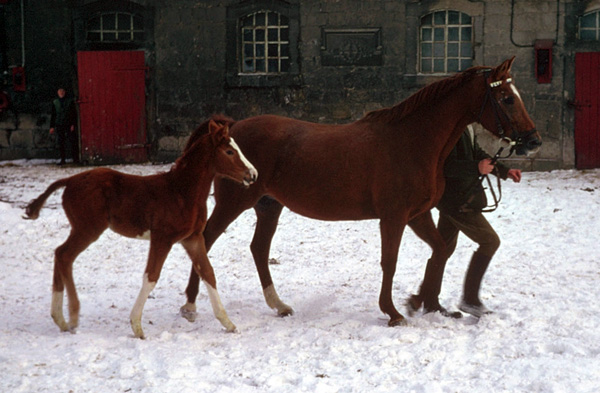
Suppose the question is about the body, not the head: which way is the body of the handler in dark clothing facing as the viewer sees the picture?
to the viewer's right

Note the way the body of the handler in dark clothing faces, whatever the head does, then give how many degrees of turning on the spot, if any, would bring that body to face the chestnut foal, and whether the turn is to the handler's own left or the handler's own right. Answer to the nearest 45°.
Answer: approximately 135° to the handler's own right

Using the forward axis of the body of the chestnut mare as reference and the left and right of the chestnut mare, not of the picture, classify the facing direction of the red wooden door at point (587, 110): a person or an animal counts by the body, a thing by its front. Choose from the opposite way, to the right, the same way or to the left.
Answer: to the right

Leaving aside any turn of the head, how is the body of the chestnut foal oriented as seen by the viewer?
to the viewer's right

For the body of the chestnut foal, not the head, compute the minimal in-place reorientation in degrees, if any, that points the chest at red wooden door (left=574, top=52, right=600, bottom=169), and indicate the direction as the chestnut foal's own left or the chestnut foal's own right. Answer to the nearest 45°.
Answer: approximately 45° to the chestnut foal's own left

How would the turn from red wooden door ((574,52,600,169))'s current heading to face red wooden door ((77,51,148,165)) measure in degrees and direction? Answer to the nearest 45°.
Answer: approximately 90° to its right

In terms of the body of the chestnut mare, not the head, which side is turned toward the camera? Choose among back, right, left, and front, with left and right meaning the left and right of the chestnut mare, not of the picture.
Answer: right

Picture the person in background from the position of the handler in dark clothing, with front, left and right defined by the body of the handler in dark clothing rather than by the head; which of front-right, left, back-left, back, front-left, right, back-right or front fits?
back-left

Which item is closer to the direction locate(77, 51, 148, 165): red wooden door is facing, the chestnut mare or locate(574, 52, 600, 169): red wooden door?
the chestnut mare

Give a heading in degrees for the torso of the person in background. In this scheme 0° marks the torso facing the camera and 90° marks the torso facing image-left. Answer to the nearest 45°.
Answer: approximately 0°

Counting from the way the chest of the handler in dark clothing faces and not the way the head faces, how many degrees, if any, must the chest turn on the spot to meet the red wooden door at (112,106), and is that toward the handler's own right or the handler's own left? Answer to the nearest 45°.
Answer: approximately 135° to the handler's own left

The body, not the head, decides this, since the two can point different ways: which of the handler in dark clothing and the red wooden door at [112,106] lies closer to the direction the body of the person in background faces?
the handler in dark clothing

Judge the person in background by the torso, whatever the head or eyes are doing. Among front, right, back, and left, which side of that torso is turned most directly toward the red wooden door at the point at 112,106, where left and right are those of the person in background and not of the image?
left

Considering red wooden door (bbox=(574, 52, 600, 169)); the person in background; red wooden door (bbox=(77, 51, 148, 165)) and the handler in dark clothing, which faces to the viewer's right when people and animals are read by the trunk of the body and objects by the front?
the handler in dark clothing

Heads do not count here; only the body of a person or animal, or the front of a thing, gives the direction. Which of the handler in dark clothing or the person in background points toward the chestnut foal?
the person in background
